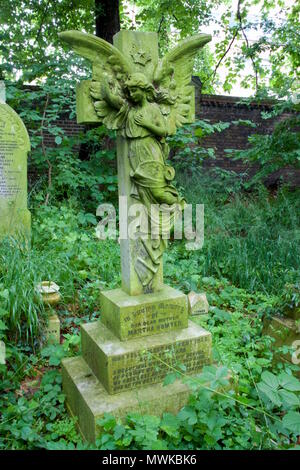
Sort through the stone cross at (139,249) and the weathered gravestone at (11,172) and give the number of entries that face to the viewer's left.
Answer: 0

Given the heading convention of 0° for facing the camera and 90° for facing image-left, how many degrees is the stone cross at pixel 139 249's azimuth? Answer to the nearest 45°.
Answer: approximately 315°

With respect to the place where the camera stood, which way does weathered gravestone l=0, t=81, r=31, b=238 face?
facing the viewer

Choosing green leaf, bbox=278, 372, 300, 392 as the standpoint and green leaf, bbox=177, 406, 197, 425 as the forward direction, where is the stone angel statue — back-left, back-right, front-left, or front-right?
front-right

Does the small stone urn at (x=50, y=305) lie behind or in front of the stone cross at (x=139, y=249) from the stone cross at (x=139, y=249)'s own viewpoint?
behind

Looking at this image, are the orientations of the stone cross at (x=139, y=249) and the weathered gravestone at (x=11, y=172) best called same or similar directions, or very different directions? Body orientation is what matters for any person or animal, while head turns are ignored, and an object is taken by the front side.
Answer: same or similar directions

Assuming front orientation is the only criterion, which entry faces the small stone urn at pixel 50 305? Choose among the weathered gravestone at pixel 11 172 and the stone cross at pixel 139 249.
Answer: the weathered gravestone

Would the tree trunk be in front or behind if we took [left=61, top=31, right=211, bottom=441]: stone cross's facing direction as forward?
behind

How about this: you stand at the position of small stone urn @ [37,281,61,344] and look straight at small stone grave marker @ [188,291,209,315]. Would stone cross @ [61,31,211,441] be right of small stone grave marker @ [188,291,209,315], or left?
right

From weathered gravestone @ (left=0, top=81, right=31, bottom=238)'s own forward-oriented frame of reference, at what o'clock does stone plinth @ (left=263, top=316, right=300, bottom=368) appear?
The stone plinth is roughly at 11 o'clock from the weathered gravestone.

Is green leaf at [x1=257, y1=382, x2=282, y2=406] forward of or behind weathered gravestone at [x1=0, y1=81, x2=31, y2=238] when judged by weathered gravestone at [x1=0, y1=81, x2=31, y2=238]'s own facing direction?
forward
